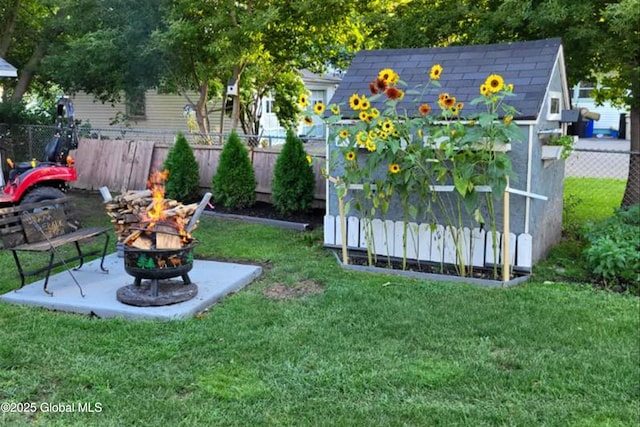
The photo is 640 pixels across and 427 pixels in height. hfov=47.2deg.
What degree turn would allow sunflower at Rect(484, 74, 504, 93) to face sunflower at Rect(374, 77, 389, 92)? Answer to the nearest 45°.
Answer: approximately 90° to its right

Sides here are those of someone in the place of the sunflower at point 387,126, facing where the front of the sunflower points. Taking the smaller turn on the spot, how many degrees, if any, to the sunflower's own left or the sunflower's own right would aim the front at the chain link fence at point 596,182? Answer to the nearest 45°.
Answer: approximately 135° to the sunflower's own left

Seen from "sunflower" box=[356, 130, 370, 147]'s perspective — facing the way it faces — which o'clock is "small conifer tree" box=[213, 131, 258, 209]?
The small conifer tree is roughly at 5 o'clock from the sunflower.

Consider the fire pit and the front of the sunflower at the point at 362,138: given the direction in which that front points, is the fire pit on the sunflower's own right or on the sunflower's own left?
on the sunflower's own right

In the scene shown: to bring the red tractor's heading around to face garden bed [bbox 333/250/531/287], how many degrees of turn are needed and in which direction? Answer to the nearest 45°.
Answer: approximately 135° to its left

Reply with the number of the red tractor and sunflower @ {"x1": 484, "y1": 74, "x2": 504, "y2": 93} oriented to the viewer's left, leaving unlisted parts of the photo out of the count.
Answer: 1

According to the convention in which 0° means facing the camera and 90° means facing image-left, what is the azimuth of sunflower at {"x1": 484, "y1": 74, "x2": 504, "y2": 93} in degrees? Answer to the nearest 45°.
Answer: approximately 0°

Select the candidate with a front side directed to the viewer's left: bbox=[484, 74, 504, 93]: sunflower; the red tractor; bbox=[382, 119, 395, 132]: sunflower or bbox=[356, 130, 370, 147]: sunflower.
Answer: the red tractor

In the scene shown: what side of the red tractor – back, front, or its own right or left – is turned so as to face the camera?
left
